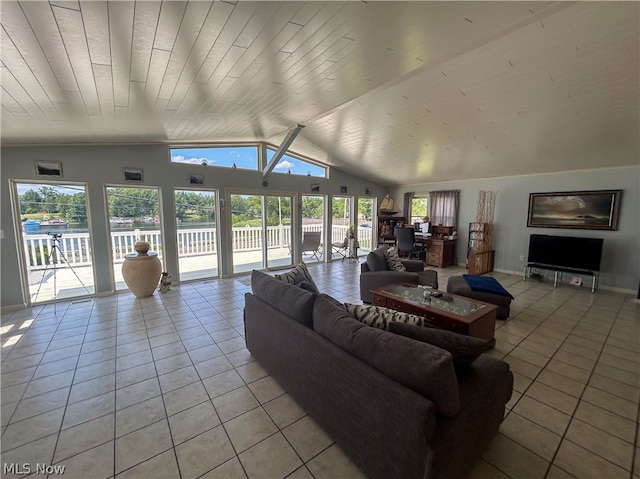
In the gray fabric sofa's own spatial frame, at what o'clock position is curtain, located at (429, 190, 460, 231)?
The curtain is roughly at 11 o'clock from the gray fabric sofa.

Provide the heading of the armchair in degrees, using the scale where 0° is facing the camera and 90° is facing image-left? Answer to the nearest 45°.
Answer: approximately 315°

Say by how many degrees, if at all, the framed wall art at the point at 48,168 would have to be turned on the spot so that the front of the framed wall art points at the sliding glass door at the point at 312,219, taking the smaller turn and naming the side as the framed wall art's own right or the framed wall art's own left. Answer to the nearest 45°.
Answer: approximately 90° to the framed wall art's own left

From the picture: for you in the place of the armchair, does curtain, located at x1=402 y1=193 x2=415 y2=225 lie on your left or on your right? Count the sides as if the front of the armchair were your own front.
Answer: on your left

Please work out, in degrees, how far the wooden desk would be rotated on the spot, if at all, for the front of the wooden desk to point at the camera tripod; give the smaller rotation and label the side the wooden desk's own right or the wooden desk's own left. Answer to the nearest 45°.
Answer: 0° — it already faces it

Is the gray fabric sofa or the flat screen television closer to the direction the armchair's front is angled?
the gray fabric sofa

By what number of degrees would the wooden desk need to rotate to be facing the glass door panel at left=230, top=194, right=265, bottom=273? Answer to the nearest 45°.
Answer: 0° — it already faces it

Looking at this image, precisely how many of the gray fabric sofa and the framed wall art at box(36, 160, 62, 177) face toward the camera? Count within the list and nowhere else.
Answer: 1

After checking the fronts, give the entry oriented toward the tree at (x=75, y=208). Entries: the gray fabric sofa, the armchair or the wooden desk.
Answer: the wooden desk

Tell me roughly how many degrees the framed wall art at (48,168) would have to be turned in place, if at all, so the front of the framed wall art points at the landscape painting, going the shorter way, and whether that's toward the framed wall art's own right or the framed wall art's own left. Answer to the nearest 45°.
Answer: approximately 45° to the framed wall art's own left
